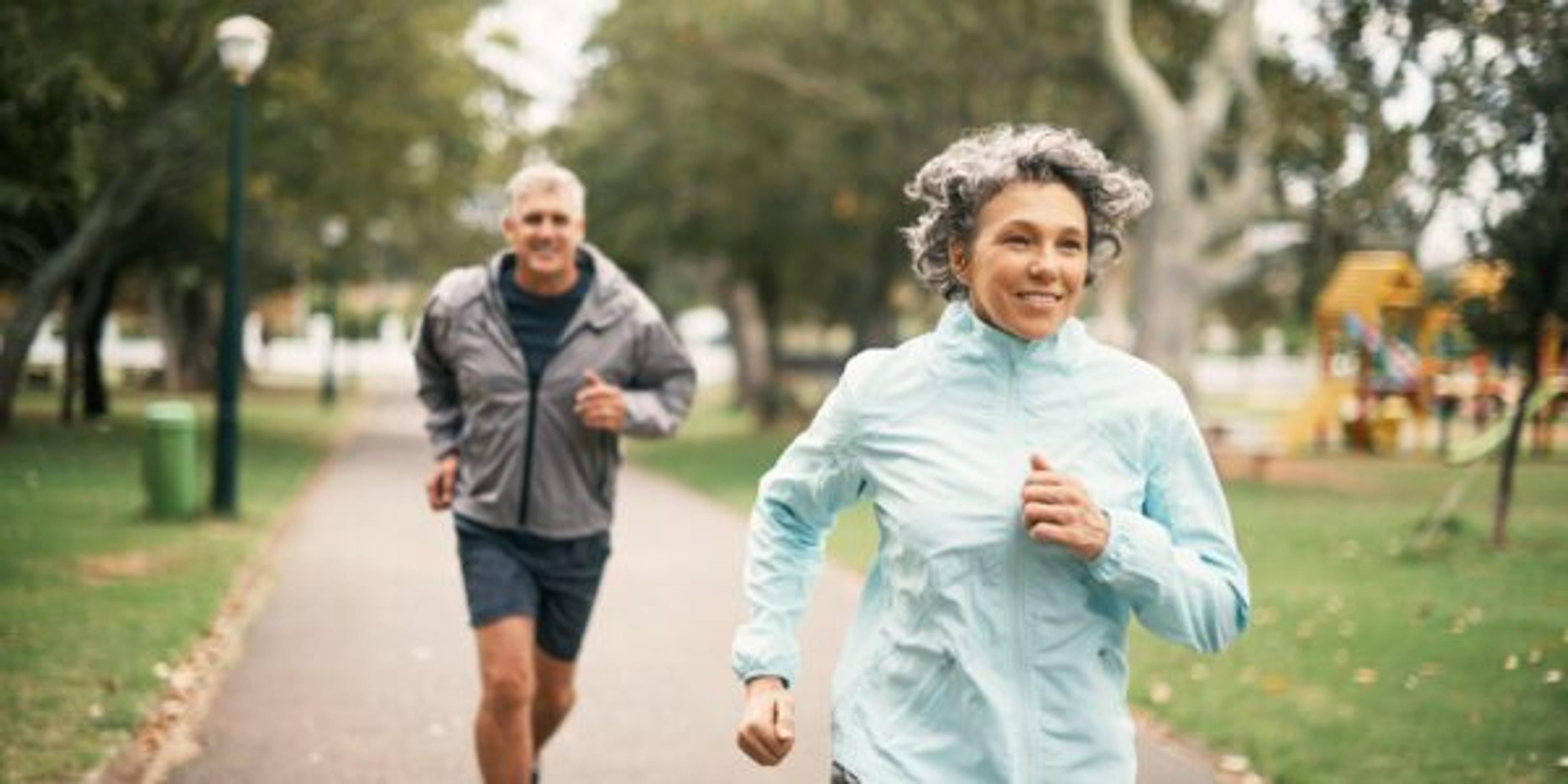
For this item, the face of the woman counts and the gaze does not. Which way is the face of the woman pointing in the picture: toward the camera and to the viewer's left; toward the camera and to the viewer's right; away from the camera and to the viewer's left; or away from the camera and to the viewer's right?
toward the camera and to the viewer's right

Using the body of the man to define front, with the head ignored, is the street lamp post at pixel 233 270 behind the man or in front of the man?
behind

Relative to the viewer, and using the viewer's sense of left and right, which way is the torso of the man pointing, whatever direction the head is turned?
facing the viewer

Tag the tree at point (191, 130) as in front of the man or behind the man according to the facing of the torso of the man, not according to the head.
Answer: behind

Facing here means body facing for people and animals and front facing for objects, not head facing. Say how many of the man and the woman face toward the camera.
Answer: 2

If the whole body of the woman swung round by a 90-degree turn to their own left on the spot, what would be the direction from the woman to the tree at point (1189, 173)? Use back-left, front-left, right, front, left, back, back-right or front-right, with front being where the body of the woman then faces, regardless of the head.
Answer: left

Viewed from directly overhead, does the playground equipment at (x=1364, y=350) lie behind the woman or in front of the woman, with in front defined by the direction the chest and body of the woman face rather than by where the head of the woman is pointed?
behind

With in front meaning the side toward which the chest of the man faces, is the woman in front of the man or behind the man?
in front

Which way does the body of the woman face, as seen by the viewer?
toward the camera

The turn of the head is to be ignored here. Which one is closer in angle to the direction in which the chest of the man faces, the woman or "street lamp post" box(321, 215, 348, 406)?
the woman
